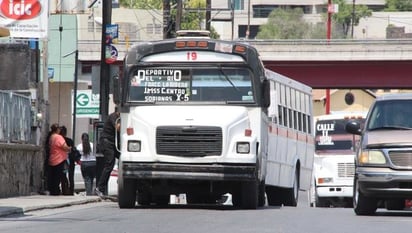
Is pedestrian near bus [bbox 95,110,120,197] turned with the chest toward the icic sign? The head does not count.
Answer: no

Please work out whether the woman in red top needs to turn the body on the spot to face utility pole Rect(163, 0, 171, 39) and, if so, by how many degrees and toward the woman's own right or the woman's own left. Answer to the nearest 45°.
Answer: approximately 45° to the woman's own left

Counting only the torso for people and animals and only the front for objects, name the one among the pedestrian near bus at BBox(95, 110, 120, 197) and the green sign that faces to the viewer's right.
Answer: the pedestrian near bus

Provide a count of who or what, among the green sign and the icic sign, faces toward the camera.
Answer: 2

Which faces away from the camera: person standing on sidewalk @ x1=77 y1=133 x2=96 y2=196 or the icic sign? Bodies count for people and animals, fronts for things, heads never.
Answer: the person standing on sidewalk

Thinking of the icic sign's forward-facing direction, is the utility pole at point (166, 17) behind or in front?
behind

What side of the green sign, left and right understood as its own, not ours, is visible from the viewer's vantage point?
front

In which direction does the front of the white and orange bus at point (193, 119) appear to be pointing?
toward the camera

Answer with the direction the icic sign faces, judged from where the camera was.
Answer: facing the viewer
